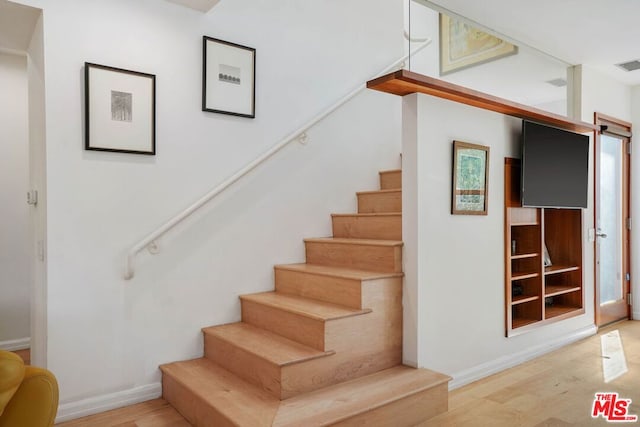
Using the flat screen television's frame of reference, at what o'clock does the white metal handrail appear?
The white metal handrail is roughly at 3 o'clock from the flat screen television.

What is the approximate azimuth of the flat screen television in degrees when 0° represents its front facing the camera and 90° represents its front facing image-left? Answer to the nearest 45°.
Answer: approximately 315°

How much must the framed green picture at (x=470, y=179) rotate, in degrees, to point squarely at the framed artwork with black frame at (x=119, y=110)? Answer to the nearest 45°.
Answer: approximately 90° to its right

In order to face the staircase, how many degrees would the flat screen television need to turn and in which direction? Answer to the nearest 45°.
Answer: approximately 90° to its right

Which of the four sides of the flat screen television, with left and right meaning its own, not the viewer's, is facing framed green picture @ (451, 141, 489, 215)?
right

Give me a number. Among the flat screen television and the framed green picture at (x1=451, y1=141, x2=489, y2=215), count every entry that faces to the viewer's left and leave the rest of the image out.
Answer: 0

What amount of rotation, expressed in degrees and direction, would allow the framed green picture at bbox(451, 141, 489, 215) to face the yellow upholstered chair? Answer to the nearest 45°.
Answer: approximately 90° to its right

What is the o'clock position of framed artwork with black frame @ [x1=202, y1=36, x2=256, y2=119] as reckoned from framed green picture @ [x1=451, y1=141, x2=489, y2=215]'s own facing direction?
The framed artwork with black frame is roughly at 4 o'clock from the framed green picture.

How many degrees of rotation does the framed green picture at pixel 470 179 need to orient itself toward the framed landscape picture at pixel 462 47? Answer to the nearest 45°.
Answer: approximately 135° to its left

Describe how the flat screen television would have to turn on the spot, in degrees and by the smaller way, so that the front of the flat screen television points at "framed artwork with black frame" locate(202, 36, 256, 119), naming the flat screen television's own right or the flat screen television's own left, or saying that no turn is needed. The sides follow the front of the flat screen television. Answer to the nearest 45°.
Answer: approximately 90° to the flat screen television's own right

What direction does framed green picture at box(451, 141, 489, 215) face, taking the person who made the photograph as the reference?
facing the viewer and to the right of the viewer

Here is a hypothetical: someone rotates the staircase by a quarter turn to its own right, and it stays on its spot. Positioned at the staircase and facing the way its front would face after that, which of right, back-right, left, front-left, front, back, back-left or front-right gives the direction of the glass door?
right
